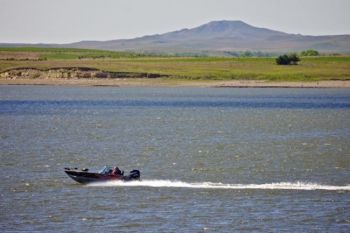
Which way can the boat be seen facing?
to the viewer's left
